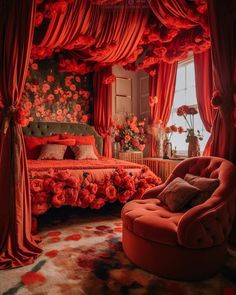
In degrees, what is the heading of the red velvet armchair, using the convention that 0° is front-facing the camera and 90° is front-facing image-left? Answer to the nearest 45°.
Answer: approximately 45°

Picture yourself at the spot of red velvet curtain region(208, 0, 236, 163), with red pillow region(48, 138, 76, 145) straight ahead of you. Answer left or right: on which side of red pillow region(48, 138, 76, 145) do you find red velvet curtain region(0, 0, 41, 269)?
left

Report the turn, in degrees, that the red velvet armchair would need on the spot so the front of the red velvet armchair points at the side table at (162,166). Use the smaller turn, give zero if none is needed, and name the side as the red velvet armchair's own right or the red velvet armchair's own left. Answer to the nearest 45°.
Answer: approximately 135° to the red velvet armchair's own right

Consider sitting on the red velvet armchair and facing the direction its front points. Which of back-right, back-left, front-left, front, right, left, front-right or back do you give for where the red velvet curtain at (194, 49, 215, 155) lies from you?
back-right

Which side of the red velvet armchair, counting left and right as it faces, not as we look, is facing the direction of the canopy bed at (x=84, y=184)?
right

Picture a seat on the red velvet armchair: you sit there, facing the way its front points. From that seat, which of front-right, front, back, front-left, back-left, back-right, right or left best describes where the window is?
back-right

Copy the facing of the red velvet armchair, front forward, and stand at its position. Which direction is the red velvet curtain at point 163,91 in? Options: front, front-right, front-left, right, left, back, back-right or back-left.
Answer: back-right

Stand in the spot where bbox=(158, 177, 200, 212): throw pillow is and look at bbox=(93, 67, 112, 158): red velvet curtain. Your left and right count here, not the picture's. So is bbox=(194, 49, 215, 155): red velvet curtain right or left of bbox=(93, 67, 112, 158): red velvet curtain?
right

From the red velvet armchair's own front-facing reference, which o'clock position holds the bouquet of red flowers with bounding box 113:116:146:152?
The bouquet of red flowers is roughly at 4 o'clock from the red velvet armchair.

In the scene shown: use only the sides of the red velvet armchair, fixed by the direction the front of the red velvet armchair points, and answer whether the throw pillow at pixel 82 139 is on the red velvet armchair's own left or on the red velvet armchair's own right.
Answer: on the red velvet armchair's own right

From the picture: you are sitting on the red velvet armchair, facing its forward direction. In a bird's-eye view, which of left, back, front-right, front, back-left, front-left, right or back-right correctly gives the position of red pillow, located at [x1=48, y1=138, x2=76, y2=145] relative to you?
right

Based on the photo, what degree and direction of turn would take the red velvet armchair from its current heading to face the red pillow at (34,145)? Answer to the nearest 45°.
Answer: approximately 90° to its right
